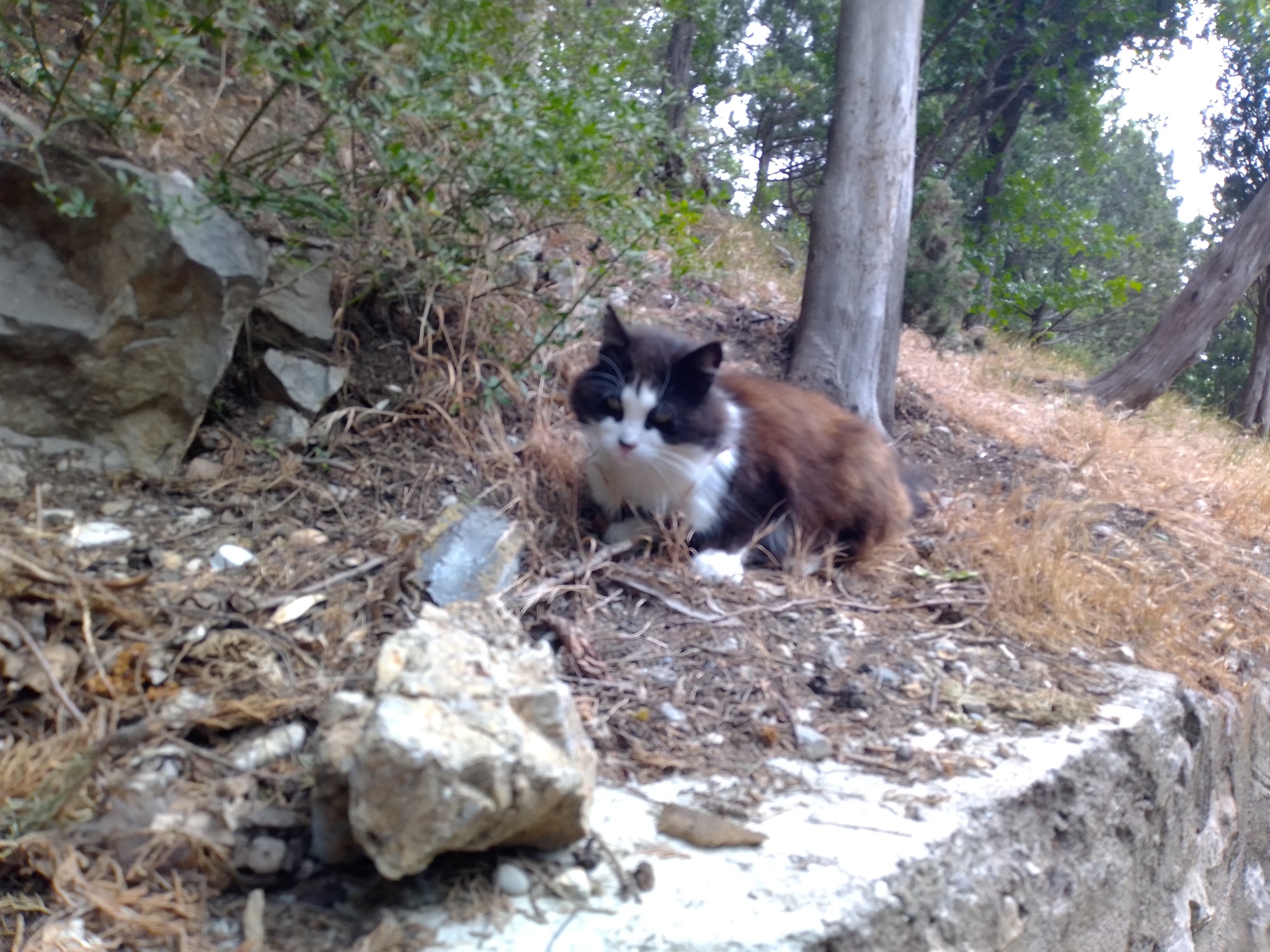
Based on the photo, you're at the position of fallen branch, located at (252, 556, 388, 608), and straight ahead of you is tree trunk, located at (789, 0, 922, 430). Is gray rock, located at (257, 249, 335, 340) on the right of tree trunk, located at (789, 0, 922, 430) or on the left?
left

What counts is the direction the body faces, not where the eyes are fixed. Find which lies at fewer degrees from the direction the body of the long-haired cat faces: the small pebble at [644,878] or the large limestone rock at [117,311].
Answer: the small pebble

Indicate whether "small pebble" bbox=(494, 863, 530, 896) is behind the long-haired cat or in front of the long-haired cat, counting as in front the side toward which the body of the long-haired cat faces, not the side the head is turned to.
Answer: in front

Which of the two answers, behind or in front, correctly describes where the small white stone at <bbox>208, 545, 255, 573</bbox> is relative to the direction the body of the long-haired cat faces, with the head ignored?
in front

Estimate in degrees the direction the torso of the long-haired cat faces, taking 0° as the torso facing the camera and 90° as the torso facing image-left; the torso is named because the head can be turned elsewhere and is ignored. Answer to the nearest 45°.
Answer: approximately 45°

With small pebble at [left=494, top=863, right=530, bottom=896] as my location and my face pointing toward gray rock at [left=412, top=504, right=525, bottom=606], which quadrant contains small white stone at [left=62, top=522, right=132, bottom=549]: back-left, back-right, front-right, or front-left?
front-left

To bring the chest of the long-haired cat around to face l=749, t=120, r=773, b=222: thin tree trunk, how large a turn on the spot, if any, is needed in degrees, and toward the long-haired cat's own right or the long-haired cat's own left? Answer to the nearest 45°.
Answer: approximately 135° to the long-haired cat's own right

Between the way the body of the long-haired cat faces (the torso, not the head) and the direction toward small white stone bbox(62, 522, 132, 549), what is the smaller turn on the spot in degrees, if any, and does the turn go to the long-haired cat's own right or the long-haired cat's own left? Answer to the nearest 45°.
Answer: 0° — it already faces it

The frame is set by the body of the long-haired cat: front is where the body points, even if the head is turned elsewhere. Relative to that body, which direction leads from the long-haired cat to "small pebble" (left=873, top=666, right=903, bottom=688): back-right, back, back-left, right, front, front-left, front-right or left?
left

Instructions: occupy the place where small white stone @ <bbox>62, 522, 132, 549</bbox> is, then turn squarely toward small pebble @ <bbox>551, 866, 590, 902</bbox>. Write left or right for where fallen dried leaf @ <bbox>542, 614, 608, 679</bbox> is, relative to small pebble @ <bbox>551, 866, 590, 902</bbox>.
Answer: left

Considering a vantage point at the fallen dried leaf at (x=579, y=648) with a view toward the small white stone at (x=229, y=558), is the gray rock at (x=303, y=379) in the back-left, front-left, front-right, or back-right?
front-right

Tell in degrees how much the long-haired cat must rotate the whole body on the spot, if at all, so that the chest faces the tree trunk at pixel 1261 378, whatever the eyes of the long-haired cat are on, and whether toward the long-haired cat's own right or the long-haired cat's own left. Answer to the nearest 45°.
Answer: approximately 180°

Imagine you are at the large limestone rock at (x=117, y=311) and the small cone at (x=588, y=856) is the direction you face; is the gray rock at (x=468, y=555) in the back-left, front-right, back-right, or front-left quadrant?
front-left

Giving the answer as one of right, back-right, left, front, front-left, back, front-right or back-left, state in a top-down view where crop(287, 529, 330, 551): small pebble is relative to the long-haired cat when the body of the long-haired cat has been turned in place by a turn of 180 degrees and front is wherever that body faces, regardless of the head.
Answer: back

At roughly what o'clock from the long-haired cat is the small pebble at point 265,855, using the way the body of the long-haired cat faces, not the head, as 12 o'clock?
The small pebble is roughly at 11 o'clock from the long-haired cat.

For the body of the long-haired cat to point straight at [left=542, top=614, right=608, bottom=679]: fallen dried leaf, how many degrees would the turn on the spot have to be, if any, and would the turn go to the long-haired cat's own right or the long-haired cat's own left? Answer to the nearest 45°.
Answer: approximately 45° to the long-haired cat's own left

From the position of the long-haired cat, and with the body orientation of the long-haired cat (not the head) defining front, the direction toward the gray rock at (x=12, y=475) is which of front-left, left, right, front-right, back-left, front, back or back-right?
front
